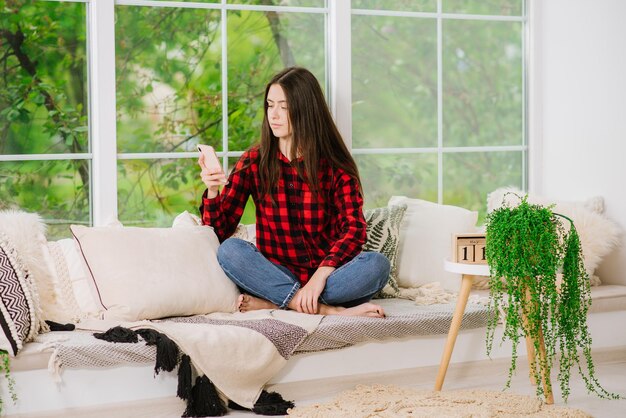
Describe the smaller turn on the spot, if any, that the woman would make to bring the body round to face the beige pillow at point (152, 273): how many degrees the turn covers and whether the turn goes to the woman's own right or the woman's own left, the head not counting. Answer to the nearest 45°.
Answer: approximately 45° to the woman's own right

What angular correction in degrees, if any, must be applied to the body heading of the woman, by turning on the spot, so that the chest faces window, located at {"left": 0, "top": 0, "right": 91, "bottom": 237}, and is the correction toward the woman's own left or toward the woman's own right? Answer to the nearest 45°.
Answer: approximately 90° to the woman's own right

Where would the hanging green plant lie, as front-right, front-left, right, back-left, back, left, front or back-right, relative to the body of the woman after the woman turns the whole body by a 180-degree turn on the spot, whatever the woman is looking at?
back-right

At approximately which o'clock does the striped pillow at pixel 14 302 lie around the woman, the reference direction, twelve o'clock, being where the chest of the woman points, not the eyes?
The striped pillow is roughly at 2 o'clock from the woman.

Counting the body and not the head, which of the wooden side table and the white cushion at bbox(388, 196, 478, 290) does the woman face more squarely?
the wooden side table

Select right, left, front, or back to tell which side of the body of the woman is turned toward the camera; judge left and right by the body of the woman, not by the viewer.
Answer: front

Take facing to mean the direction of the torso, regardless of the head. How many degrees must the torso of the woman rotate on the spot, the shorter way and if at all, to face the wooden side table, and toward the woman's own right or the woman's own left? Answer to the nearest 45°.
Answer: approximately 45° to the woman's own left

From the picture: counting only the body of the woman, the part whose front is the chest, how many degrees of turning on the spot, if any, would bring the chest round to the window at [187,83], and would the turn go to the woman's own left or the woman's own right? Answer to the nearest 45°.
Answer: approximately 135° to the woman's own right

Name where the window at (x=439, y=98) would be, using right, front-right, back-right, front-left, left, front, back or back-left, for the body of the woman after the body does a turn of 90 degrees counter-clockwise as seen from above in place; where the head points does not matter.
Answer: front-left

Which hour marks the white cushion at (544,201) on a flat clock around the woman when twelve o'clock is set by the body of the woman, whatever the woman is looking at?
The white cushion is roughly at 8 o'clock from the woman.

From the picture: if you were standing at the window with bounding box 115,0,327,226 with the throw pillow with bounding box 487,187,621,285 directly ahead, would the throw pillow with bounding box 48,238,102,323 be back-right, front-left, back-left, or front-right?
back-right

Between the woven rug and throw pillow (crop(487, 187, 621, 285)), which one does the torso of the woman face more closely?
the woven rug

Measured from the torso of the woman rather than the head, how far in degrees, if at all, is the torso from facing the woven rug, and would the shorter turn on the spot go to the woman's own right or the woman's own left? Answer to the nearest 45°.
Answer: approximately 45° to the woman's own left
